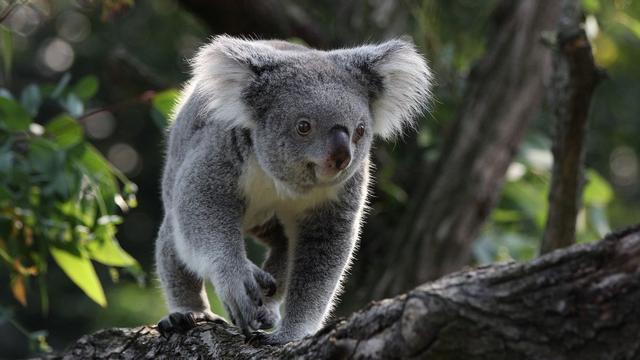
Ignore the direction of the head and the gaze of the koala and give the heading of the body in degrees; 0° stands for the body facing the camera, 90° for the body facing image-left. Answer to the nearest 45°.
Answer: approximately 315°

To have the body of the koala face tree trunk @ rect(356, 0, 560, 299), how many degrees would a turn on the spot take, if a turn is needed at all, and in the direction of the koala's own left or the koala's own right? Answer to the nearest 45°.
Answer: approximately 90° to the koala's own left
